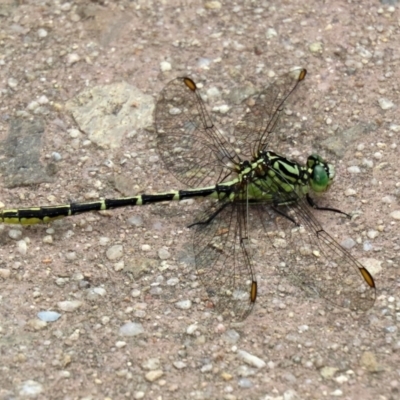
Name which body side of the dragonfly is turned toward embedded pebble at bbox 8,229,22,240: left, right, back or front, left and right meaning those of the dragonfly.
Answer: back

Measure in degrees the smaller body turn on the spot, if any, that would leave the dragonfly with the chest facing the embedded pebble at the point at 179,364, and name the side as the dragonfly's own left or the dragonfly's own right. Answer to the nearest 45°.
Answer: approximately 90° to the dragonfly's own right

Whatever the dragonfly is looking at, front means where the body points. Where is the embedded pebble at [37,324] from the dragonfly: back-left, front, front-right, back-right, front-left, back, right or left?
back-right

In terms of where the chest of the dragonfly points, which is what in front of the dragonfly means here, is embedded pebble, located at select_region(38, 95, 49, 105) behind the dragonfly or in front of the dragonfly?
behind

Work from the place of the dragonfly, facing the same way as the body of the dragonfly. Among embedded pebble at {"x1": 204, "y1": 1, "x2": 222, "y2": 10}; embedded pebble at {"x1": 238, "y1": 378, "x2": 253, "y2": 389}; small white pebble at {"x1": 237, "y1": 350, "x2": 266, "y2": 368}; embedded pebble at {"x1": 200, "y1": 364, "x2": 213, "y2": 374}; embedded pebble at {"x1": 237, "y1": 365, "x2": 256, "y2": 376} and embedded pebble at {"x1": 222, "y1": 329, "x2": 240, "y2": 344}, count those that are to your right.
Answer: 5

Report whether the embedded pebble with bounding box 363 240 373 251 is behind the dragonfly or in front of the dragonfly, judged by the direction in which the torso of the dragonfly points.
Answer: in front

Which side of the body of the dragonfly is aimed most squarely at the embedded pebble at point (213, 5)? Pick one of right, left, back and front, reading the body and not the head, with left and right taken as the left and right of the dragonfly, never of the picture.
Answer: left

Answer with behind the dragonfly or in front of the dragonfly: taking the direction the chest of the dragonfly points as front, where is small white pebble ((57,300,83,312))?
behind

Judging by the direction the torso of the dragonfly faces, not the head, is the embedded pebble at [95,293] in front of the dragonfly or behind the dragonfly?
behind

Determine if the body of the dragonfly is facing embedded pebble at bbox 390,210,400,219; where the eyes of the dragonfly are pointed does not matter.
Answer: yes

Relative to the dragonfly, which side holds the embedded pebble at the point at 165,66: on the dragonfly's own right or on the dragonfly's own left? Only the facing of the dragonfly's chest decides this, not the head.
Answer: on the dragonfly's own left

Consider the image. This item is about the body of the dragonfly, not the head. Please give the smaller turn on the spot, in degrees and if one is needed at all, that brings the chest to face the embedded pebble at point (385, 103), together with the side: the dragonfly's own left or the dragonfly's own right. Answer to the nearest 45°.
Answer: approximately 45° to the dragonfly's own left

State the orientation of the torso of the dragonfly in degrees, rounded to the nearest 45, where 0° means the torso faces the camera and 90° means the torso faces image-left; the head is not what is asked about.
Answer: approximately 270°

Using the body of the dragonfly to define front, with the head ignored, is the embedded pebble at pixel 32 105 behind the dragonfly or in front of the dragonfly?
behind

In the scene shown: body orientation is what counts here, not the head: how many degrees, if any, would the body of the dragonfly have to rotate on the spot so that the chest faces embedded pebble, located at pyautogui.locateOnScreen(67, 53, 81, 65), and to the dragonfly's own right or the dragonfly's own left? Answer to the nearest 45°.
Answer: approximately 135° to the dragonfly's own left
